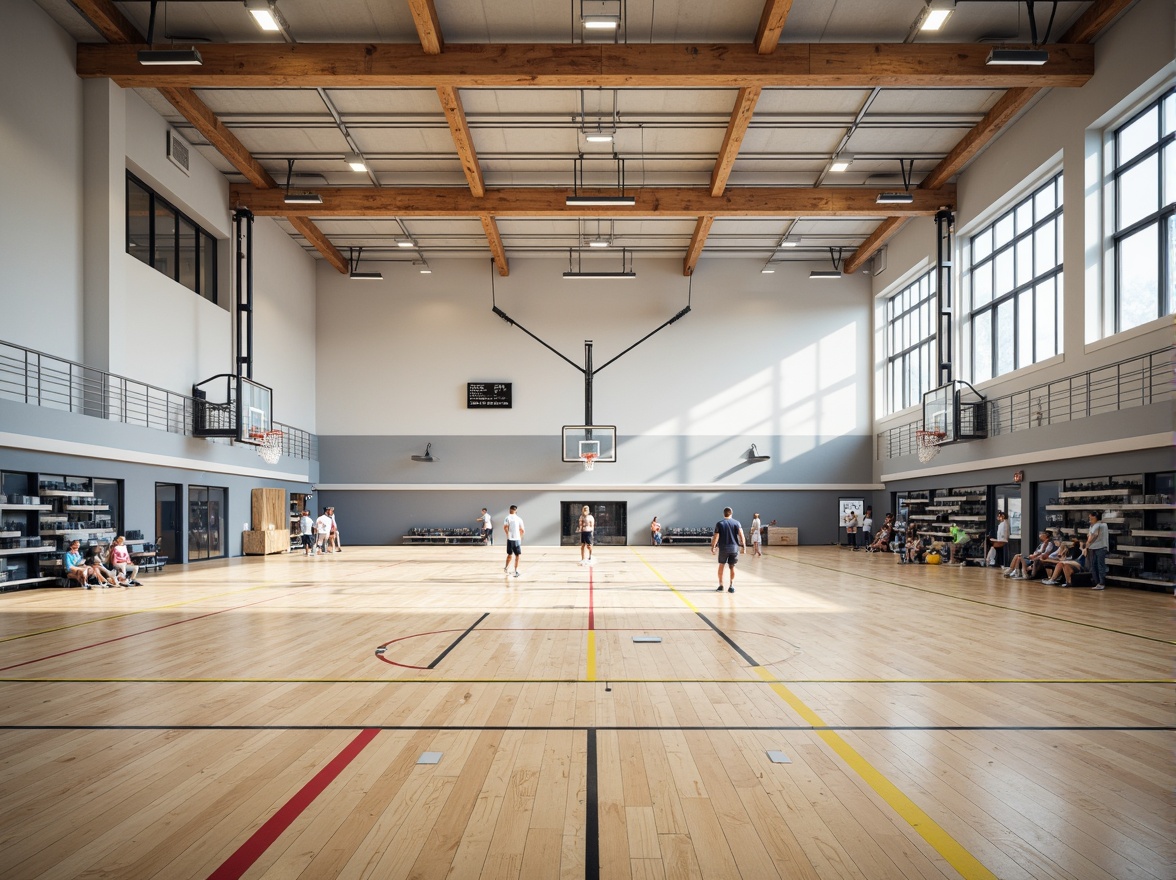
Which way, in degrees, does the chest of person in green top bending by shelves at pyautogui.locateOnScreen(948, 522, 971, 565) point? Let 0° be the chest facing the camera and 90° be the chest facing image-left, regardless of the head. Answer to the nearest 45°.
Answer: approximately 45°

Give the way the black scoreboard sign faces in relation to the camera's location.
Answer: facing the viewer

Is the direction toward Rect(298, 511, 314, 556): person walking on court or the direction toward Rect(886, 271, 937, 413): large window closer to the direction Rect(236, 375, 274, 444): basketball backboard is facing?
the large window

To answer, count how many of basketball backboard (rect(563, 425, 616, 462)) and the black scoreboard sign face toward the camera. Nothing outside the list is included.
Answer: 2

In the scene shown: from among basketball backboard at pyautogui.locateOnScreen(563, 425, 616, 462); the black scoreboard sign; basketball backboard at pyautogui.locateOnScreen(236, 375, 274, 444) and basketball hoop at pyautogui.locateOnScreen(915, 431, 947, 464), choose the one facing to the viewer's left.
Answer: the basketball hoop

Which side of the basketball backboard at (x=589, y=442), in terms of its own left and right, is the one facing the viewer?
front

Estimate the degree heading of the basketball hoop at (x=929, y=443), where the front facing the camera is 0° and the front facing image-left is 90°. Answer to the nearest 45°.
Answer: approximately 90°

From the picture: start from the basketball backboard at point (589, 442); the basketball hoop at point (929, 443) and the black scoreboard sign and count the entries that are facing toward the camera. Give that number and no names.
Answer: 2

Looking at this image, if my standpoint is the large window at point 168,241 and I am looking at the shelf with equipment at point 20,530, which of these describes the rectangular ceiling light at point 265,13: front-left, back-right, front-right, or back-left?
front-left

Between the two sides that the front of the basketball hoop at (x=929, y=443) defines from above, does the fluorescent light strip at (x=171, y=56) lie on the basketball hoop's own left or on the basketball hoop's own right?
on the basketball hoop's own left

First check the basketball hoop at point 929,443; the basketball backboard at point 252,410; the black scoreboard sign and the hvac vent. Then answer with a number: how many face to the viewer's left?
1
